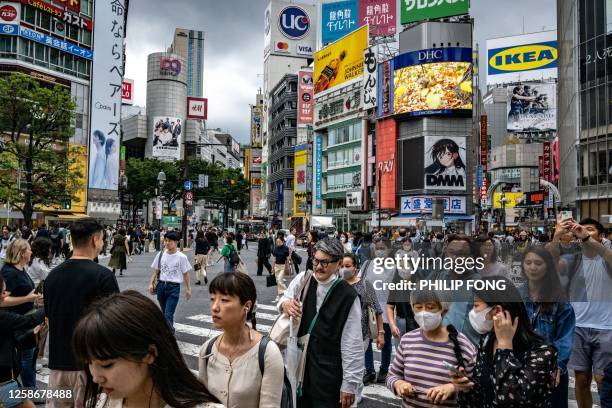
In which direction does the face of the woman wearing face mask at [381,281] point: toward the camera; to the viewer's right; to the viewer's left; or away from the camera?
toward the camera

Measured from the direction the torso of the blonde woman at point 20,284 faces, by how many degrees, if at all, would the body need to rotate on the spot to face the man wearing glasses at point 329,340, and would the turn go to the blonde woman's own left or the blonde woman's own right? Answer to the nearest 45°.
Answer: approximately 45° to the blonde woman's own right

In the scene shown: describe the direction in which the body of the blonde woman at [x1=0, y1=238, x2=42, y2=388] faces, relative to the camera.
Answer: to the viewer's right

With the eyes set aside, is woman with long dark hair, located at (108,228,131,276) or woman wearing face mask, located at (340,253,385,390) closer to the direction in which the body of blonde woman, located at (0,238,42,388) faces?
the woman wearing face mask

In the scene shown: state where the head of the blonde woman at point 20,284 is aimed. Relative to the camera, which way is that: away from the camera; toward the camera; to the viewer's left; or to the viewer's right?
to the viewer's right

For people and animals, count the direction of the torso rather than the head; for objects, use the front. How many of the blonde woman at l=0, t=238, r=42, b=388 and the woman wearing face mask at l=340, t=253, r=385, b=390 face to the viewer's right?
1

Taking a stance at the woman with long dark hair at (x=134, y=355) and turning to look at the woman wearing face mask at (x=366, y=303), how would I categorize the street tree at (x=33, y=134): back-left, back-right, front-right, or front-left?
front-left

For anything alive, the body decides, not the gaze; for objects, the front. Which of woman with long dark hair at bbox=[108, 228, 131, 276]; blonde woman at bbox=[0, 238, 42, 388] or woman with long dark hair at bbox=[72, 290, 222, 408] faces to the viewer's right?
the blonde woman

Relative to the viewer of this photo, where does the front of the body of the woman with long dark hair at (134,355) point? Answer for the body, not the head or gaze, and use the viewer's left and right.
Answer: facing the viewer and to the left of the viewer

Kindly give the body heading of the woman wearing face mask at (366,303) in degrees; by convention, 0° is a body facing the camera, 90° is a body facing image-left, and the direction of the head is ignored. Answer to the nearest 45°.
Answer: approximately 45°
